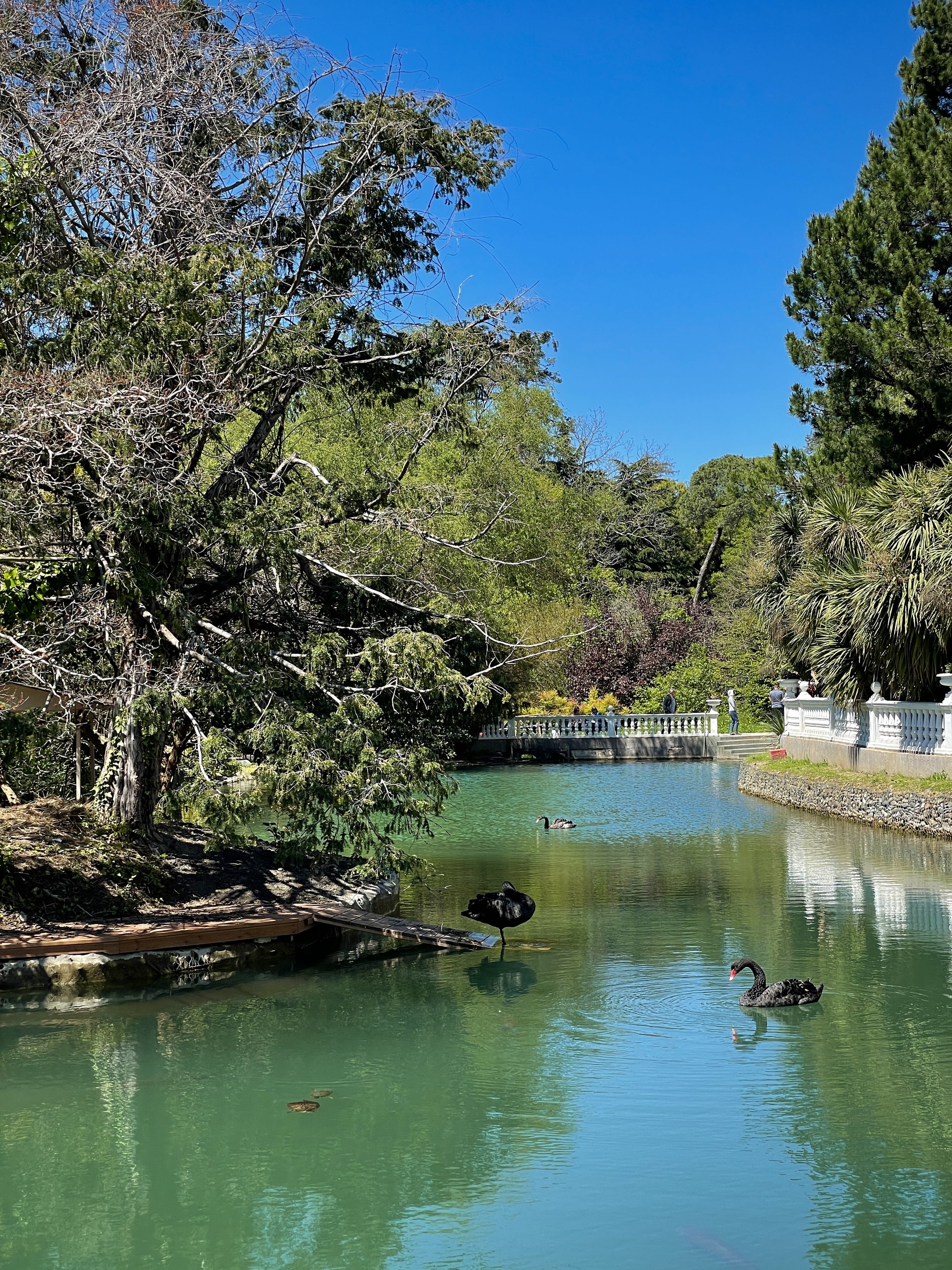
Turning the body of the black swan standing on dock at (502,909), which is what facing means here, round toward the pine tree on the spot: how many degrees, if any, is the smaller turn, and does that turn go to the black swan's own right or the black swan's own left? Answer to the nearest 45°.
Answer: approximately 45° to the black swan's own left

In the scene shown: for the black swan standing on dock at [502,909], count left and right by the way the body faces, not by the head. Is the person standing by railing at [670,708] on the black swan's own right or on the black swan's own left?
on the black swan's own left

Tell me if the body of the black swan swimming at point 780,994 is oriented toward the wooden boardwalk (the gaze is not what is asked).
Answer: yes

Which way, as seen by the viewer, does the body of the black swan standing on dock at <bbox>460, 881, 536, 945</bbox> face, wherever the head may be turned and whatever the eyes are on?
to the viewer's right

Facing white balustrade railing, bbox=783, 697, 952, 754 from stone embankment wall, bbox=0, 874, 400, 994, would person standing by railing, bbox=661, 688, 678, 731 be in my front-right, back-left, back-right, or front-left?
front-left

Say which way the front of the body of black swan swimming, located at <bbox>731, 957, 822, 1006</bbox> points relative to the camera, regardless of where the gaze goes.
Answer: to the viewer's left

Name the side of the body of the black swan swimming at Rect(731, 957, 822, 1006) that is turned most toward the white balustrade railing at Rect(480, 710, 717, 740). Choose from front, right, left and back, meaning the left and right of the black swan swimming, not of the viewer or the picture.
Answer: right

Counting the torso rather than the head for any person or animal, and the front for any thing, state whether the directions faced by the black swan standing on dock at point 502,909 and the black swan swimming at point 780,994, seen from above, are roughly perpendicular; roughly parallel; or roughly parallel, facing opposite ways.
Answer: roughly parallel, facing opposite ways

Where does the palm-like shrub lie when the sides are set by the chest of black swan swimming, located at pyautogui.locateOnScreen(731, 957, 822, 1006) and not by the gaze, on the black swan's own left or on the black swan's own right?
on the black swan's own right

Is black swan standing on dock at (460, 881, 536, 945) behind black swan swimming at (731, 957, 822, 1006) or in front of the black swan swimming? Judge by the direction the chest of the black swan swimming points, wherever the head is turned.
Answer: in front

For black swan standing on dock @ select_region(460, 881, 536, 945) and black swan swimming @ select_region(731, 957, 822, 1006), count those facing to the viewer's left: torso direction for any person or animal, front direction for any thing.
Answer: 1

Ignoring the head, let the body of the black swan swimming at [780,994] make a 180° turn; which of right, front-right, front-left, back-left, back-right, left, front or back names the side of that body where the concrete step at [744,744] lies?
left

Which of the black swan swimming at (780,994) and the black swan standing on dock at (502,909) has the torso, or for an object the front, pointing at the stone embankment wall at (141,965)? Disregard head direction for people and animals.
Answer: the black swan swimming

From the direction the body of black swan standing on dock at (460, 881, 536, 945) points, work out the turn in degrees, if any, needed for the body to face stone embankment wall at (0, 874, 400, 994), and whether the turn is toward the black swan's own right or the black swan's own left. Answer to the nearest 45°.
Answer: approximately 135° to the black swan's own right

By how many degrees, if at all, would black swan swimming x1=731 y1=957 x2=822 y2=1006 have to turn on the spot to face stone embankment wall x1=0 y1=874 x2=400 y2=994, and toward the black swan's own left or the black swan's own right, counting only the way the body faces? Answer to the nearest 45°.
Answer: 0° — it already faces it
